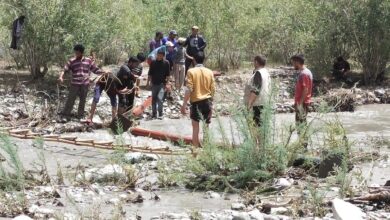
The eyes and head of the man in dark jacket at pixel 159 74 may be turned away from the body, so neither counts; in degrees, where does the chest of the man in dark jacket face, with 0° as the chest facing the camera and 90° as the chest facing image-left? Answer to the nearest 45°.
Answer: approximately 0°

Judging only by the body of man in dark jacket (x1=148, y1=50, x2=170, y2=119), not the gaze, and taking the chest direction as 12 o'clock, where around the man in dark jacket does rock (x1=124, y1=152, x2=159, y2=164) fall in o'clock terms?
The rock is roughly at 12 o'clock from the man in dark jacket.

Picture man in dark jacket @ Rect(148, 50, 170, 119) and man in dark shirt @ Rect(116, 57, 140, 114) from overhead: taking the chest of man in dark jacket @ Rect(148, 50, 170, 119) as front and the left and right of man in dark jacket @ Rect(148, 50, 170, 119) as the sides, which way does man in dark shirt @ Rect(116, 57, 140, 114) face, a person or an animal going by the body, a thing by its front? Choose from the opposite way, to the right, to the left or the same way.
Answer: to the left

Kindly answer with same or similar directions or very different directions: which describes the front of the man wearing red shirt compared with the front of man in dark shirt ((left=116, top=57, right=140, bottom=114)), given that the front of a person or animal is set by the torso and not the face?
very different directions

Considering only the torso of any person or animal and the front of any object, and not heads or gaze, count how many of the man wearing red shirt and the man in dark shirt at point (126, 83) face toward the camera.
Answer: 0

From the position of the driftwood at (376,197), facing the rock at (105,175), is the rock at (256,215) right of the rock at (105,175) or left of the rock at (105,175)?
left

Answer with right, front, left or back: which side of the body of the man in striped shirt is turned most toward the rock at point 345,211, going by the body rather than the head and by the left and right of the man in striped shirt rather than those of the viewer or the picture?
front

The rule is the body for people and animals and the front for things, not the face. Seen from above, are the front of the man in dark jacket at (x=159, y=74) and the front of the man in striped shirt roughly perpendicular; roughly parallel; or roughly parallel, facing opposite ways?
roughly parallel

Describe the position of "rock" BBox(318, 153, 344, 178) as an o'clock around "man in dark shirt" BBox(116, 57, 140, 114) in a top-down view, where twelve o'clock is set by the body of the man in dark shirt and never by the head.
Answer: The rock is roughly at 2 o'clock from the man in dark shirt.

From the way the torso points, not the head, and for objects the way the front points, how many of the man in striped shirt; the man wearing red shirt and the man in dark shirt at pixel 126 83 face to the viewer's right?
1

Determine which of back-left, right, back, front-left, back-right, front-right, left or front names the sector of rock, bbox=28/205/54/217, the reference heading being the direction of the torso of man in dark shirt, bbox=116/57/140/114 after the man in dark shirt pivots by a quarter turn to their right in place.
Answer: front

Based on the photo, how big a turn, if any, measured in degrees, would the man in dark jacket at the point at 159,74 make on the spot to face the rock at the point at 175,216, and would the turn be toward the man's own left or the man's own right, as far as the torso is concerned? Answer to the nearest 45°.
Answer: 0° — they already face it

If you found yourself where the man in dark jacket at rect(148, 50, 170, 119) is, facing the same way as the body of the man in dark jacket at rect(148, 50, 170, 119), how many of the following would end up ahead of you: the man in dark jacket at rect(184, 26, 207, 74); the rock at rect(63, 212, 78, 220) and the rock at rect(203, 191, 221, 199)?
2
